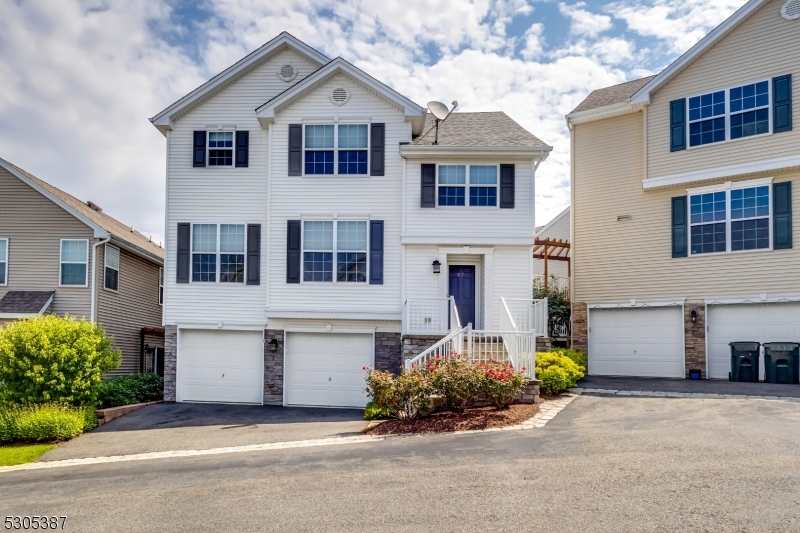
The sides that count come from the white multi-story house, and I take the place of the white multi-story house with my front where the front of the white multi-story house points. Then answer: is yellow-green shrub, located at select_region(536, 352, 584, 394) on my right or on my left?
on my left

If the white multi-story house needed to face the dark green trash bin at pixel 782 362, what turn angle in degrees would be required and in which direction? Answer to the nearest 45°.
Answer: approximately 90° to its left

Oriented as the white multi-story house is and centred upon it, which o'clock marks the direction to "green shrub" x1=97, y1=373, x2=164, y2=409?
The green shrub is roughly at 3 o'clock from the white multi-story house.

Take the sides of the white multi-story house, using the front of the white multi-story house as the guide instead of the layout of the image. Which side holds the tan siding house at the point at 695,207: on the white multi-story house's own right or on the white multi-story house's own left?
on the white multi-story house's own left

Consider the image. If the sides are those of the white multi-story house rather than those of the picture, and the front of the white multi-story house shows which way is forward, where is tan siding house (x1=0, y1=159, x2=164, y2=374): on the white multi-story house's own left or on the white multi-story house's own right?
on the white multi-story house's own right

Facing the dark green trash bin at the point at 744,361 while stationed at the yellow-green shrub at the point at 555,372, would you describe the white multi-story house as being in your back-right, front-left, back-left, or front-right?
back-left

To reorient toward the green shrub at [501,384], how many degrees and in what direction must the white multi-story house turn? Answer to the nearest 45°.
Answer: approximately 45° to its left

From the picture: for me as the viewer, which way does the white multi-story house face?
facing the viewer

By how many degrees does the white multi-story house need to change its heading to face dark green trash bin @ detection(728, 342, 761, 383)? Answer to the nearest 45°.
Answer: approximately 90° to its left
